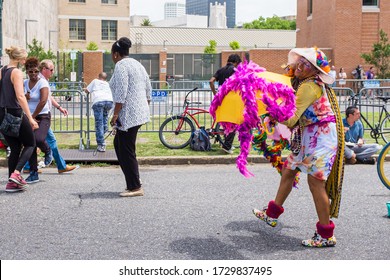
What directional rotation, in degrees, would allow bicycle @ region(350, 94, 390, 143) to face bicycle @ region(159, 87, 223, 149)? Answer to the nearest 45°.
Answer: approximately 45° to its left

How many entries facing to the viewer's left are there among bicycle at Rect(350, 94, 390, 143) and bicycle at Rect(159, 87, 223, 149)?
2

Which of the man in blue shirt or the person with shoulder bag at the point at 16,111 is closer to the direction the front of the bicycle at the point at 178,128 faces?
the person with shoulder bag

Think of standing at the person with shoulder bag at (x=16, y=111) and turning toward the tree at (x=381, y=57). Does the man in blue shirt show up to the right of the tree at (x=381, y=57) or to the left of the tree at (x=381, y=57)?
right

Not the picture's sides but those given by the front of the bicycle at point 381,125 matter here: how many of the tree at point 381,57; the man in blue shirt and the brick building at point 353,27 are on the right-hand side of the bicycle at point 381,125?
2

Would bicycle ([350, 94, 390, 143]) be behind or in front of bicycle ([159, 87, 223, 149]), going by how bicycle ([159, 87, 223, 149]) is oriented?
behind

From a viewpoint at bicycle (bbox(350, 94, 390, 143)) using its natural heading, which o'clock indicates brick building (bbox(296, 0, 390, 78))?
The brick building is roughly at 3 o'clock from the bicycle.

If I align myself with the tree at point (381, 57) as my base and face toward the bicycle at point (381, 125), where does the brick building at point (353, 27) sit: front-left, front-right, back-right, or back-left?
back-right

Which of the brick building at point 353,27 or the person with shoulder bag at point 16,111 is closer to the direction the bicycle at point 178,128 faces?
the person with shoulder bag

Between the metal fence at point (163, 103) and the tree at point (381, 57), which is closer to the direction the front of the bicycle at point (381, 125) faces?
the metal fence

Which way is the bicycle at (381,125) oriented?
to the viewer's left

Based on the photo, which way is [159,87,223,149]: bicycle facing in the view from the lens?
facing to the left of the viewer

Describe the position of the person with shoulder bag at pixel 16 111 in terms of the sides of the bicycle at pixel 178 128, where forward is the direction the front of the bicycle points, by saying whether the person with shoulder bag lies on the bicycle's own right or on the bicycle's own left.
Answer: on the bicycle's own left

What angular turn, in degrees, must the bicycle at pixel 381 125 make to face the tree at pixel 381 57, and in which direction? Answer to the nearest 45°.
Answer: approximately 90° to its right

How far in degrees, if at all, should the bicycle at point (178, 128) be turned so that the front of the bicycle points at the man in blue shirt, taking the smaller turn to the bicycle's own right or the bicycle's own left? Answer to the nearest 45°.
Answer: approximately 135° to the bicycle's own left
